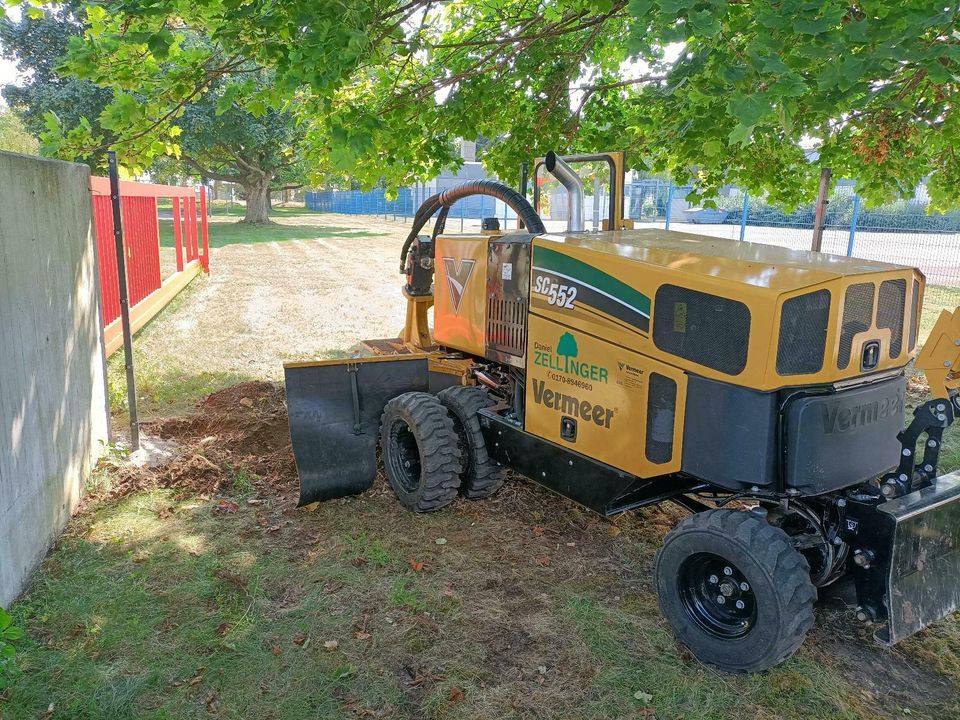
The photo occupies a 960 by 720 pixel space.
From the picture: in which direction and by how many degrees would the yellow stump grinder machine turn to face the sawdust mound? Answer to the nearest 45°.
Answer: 0° — it already faces it

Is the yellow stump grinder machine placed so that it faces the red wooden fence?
yes

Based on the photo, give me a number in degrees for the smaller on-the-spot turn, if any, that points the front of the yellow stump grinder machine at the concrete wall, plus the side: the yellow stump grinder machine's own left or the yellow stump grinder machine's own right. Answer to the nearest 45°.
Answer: approximately 45° to the yellow stump grinder machine's own left

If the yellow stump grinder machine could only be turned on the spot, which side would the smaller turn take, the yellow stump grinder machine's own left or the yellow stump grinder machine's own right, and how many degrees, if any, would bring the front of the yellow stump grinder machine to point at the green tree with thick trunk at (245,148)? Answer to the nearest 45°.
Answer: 0° — it already faces it

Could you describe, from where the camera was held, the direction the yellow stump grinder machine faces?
facing away from the viewer and to the left of the viewer

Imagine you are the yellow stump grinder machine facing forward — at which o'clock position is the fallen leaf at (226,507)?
The fallen leaf is roughly at 11 o'clock from the yellow stump grinder machine.

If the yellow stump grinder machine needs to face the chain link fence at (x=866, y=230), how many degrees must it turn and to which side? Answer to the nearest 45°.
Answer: approximately 45° to its right
